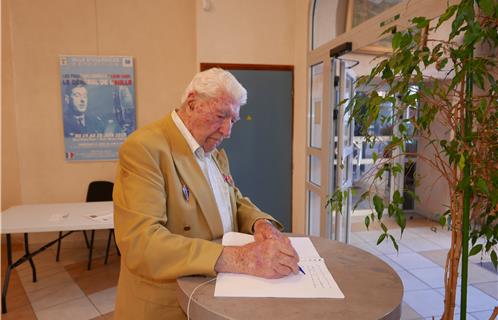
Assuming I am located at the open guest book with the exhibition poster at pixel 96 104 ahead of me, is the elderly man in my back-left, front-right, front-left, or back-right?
front-left

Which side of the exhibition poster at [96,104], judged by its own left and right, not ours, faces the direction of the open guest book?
front

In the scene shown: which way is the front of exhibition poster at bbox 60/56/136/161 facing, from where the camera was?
facing the viewer

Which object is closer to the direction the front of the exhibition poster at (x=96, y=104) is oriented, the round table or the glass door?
the round table

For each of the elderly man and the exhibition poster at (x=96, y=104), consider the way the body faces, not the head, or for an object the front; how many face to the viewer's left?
0

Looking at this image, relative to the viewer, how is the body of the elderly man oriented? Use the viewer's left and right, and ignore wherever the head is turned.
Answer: facing the viewer and to the right of the viewer

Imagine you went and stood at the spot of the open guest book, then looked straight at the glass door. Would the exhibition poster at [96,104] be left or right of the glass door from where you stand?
left

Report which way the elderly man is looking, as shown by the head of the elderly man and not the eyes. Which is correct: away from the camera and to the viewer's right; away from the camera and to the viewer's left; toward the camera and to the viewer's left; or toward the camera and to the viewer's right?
toward the camera and to the viewer's right

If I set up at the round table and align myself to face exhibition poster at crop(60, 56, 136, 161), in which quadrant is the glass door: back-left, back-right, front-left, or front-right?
front-right

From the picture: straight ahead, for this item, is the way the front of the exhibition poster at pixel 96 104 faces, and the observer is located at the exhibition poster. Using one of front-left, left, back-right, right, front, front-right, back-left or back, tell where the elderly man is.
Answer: front

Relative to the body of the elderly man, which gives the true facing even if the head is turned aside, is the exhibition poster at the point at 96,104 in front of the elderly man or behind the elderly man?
behind
